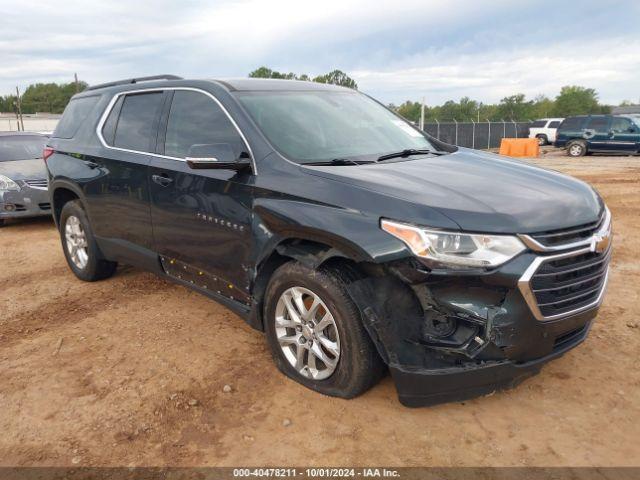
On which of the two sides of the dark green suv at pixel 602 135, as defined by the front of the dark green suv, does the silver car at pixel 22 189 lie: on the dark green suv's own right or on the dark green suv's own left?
on the dark green suv's own right

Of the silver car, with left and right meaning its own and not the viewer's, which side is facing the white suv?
left

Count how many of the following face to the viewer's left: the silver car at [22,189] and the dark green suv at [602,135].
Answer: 0

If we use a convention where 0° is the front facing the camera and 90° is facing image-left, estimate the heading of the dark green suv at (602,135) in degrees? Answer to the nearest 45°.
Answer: approximately 270°

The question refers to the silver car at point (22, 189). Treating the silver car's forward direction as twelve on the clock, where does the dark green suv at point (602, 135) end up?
The dark green suv is roughly at 10 o'clock from the silver car.
